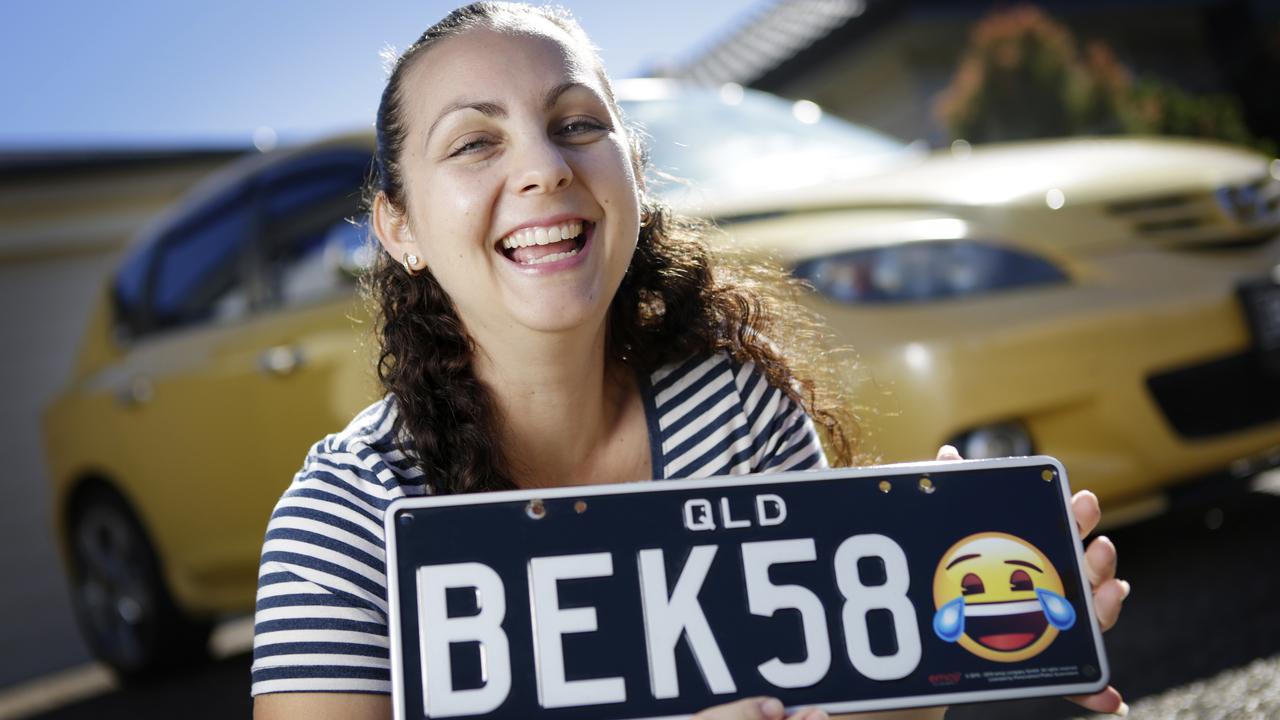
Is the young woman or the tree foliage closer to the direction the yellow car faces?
the young woman

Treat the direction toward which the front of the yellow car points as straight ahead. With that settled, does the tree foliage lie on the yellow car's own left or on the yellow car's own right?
on the yellow car's own left

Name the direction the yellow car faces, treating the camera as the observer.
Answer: facing the viewer and to the right of the viewer
